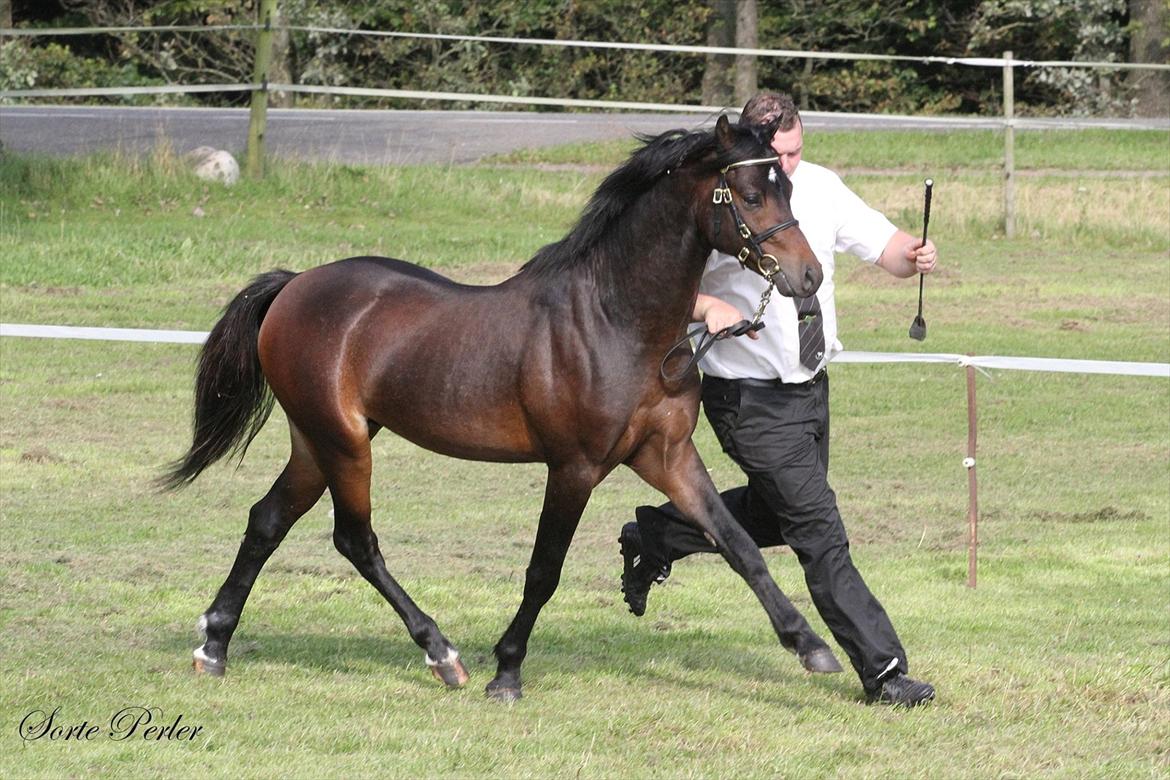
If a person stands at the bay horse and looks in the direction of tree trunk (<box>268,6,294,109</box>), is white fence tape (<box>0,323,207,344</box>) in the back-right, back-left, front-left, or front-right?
front-left

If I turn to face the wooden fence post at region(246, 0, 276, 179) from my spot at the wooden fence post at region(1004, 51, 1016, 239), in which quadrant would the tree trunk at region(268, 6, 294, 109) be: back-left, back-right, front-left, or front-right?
front-right

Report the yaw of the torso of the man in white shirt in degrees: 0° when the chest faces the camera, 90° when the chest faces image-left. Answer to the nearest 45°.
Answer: approximately 315°

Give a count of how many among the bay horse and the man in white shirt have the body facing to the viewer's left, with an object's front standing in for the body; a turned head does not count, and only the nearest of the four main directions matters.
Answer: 0

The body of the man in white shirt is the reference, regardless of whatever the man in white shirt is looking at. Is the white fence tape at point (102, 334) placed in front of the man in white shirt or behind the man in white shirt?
behind

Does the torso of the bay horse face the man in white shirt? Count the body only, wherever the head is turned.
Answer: yes

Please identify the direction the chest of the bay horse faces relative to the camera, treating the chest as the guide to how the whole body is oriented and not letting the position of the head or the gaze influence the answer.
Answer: to the viewer's right

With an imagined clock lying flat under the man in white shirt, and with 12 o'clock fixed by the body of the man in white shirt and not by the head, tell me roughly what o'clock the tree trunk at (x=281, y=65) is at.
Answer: The tree trunk is roughly at 7 o'clock from the man in white shirt.
